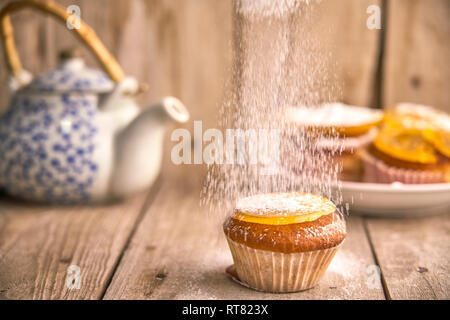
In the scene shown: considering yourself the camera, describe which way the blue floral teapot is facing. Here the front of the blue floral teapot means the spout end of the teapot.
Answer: facing the viewer and to the right of the viewer

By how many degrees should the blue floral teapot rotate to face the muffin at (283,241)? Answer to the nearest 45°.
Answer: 0° — it already faces it

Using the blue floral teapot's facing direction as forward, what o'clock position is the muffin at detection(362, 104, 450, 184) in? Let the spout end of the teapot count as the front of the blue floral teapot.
The muffin is roughly at 11 o'clock from the blue floral teapot.

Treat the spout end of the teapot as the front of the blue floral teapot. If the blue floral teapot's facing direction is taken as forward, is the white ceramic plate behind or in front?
in front
